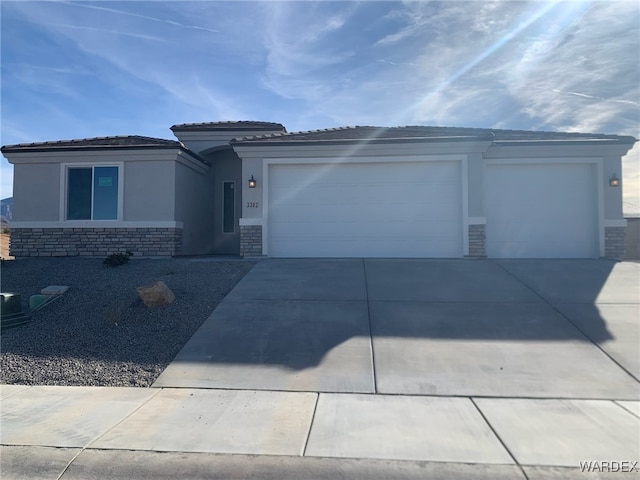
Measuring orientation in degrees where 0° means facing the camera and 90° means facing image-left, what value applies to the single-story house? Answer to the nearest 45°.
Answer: approximately 0°

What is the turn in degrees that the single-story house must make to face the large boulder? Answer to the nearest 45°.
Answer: approximately 45° to its right
